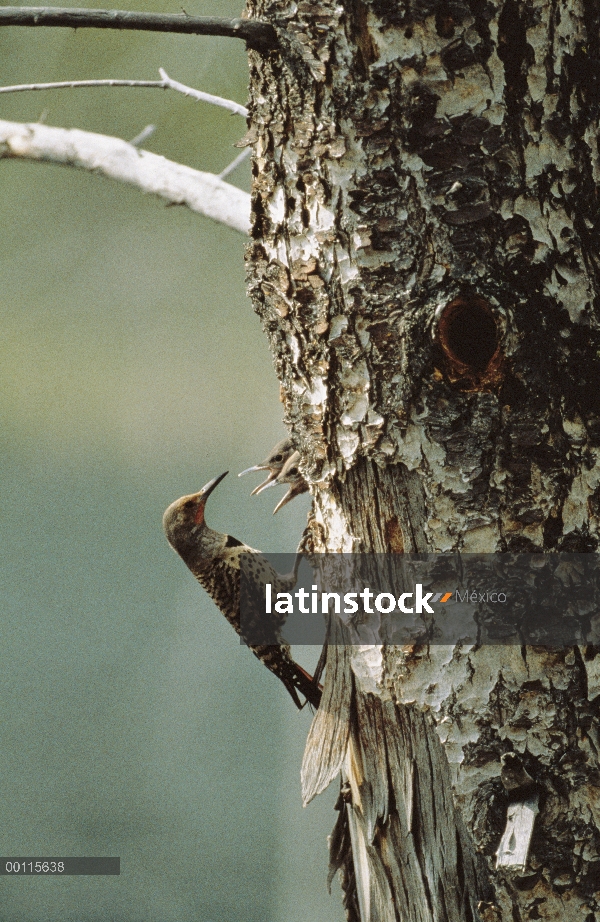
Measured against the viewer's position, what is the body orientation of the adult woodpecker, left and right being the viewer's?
facing to the right of the viewer
